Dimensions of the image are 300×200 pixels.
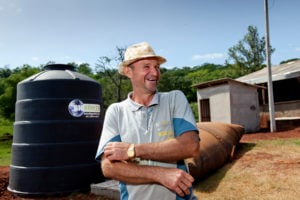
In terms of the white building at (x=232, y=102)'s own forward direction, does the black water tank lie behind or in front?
in front

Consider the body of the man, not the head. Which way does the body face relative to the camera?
toward the camera

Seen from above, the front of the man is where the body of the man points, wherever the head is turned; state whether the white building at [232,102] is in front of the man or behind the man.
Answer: behind

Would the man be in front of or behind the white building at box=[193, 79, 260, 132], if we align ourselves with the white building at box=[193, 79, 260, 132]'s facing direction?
in front

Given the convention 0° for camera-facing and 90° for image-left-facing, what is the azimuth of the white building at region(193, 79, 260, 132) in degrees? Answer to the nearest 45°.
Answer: approximately 45°

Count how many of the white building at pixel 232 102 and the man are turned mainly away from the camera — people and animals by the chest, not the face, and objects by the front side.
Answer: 0

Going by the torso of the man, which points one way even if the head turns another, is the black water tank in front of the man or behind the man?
behind

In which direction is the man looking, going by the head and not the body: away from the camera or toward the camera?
toward the camera
